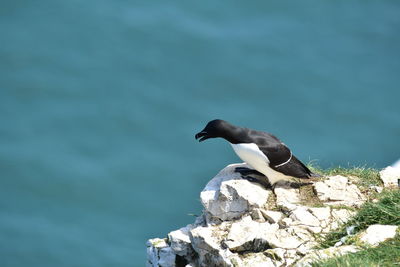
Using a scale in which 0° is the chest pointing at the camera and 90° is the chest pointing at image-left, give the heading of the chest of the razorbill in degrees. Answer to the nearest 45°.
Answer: approximately 90°

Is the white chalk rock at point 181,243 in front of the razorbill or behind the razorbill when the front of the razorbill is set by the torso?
in front

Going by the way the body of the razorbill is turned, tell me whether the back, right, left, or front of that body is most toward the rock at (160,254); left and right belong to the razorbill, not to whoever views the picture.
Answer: front

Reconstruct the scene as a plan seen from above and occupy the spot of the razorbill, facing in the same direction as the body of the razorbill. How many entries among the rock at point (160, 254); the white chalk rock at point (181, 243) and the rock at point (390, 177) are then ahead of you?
2

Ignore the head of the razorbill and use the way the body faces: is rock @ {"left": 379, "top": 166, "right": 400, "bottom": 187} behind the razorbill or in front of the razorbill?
behind
